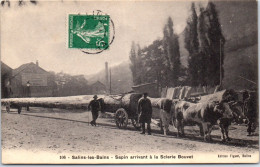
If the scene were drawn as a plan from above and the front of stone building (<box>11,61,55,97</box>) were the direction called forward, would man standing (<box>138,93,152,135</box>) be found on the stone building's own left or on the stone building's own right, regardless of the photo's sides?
on the stone building's own left

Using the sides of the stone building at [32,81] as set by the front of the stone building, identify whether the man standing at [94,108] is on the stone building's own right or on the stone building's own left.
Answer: on the stone building's own left

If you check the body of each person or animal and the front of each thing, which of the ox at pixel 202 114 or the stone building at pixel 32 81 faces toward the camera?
the stone building

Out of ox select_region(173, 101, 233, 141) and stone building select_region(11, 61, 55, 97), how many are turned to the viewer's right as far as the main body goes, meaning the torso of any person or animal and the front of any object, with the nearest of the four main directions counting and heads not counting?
1

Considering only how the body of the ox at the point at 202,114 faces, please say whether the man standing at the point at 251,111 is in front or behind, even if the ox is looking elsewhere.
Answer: in front

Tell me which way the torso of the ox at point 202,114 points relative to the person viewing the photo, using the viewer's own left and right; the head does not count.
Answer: facing to the right of the viewer

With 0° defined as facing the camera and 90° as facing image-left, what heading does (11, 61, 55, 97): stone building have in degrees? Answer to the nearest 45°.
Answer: approximately 0°

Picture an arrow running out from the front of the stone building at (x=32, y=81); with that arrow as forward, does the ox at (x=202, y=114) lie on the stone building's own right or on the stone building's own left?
on the stone building's own left
